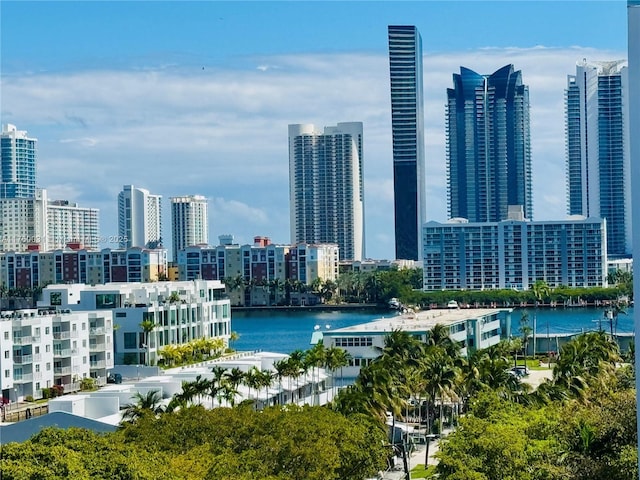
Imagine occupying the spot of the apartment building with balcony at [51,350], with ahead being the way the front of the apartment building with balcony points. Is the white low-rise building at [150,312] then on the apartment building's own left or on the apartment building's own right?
on the apartment building's own left

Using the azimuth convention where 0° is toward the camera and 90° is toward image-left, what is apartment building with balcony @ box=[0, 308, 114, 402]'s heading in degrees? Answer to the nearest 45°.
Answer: approximately 315°

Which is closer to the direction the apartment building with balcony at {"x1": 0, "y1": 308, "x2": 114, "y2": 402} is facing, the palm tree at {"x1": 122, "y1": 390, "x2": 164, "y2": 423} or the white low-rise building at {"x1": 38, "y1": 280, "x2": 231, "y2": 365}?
the palm tree

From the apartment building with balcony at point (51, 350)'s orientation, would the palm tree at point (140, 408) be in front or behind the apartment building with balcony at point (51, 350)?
in front
